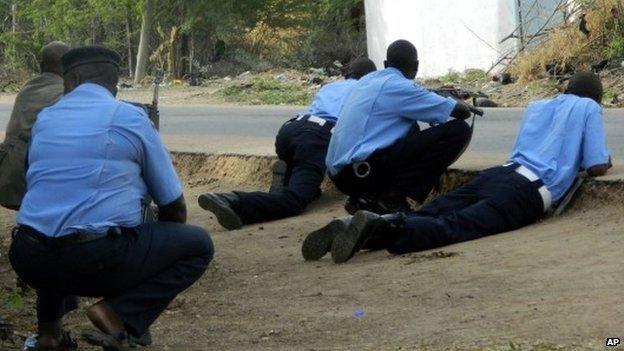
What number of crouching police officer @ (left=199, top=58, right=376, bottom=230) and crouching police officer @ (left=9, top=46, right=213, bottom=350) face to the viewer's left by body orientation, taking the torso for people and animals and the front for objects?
0

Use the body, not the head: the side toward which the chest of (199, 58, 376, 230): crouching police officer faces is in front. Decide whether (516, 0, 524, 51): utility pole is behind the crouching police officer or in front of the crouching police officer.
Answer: in front

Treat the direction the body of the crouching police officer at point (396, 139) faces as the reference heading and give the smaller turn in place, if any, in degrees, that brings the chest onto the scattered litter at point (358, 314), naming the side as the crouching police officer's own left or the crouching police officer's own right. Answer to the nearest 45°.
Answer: approximately 135° to the crouching police officer's own right

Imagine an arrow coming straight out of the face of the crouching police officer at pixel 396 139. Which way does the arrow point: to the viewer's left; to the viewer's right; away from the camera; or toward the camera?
away from the camera

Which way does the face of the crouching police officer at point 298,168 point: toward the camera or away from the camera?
away from the camera

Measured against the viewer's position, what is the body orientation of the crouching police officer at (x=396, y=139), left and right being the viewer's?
facing away from the viewer and to the right of the viewer

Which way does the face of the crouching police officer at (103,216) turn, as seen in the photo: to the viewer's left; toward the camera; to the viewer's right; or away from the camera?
away from the camera

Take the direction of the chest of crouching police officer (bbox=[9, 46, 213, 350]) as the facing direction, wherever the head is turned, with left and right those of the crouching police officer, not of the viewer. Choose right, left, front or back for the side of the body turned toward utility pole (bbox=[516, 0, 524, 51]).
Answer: front

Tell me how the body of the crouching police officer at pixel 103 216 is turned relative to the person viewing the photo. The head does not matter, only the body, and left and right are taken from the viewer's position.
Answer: facing away from the viewer and to the right of the viewer
